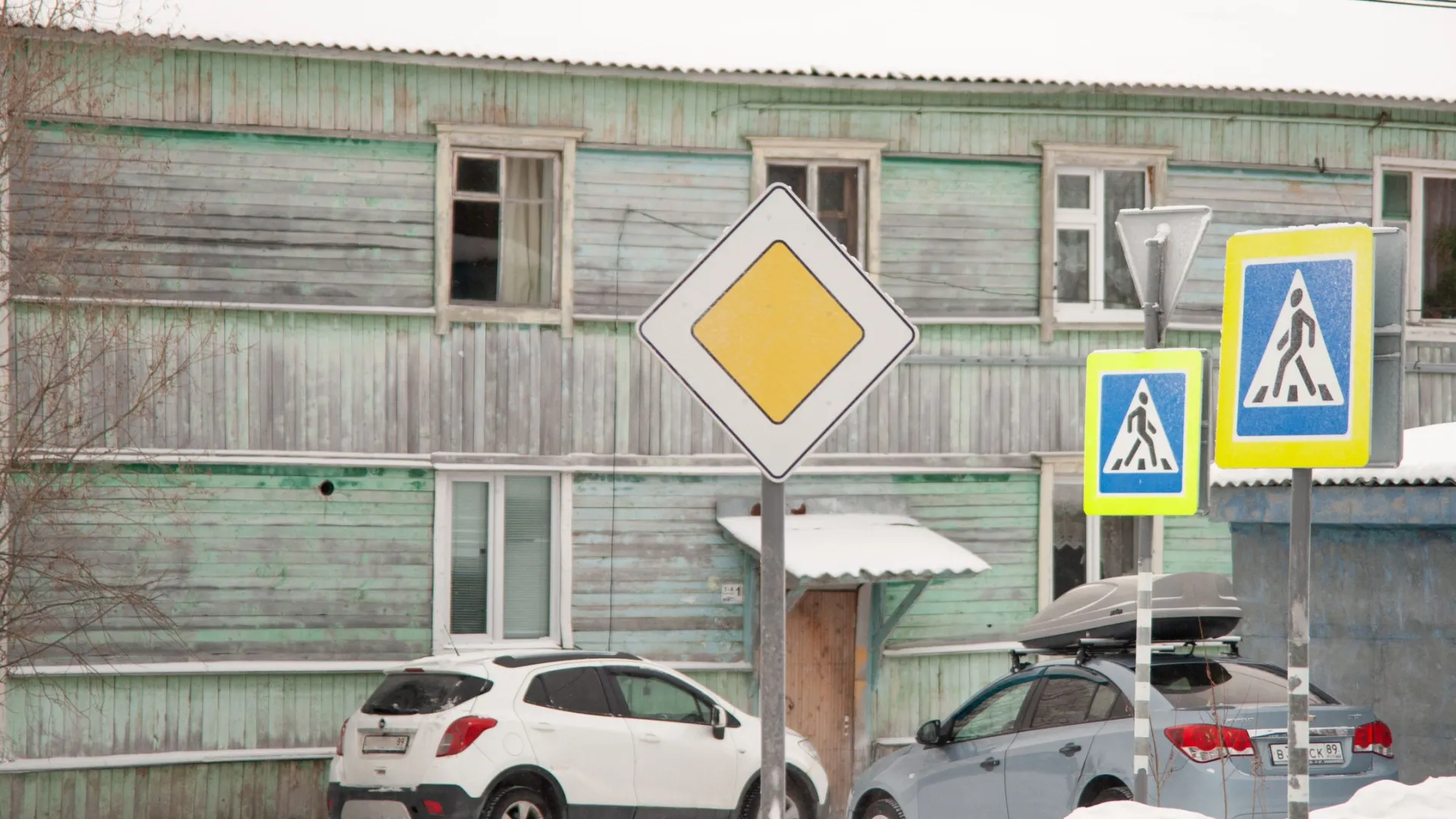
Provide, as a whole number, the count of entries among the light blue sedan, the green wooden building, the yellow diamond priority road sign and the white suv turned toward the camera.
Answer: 2

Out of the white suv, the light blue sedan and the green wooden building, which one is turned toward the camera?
the green wooden building

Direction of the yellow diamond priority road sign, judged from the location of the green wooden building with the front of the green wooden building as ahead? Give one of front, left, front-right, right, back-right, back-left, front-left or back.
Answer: front

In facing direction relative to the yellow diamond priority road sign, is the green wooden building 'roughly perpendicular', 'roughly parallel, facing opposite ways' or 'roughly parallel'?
roughly parallel

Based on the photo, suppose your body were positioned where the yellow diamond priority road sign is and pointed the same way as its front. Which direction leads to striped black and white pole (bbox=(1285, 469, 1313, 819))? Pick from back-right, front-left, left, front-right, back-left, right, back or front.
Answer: back-left

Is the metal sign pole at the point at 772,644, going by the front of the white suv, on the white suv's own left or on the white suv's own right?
on the white suv's own right

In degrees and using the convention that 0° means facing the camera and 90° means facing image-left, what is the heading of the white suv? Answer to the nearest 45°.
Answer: approximately 225°

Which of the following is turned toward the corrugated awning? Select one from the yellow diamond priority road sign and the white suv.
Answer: the white suv

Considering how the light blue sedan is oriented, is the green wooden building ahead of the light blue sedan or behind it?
ahead

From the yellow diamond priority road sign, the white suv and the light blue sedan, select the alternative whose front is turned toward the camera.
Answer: the yellow diamond priority road sign

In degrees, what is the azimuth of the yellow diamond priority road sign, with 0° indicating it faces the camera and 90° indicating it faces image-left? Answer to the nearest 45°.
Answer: approximately 0°

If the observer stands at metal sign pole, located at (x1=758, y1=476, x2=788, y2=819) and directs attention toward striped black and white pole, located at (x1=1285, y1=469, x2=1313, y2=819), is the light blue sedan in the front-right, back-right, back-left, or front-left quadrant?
front-left

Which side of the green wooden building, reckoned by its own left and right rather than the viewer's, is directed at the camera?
front
